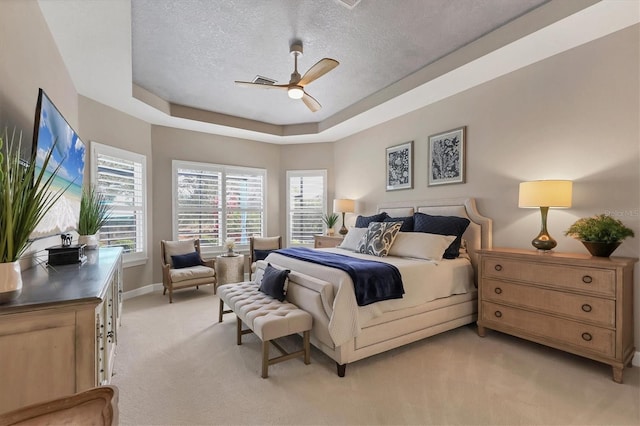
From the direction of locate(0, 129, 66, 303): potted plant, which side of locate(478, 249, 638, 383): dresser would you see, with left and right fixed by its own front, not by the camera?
front

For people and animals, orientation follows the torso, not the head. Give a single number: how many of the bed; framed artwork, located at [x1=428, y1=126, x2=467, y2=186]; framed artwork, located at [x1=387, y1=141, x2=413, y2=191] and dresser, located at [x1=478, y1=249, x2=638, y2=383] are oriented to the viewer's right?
0

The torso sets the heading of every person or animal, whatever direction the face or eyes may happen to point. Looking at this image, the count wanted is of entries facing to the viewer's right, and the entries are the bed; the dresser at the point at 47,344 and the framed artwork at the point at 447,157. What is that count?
1

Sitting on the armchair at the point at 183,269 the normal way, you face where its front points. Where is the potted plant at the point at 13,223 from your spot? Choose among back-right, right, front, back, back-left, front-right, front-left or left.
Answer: front-right

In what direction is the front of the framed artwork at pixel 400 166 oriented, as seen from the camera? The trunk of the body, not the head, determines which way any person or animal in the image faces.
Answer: facing the viewer and to the left of the viewer

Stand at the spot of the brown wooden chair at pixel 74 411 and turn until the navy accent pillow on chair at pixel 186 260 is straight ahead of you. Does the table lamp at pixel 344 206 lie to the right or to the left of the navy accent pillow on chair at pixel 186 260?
right

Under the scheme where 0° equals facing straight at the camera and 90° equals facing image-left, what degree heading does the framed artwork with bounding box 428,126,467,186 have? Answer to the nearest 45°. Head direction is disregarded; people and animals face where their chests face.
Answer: approximately 45°

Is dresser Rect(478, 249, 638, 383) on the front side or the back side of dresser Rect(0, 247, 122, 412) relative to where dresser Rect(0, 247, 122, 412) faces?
on the front side

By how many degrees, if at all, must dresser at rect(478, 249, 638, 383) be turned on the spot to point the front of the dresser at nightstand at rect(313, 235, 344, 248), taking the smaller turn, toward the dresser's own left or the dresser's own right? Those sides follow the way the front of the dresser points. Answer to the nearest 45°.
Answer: approximately 45° to the dresser's own right

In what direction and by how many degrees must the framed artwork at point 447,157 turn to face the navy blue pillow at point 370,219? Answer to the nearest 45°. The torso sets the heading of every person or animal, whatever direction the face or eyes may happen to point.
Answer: approximately 45° to its right

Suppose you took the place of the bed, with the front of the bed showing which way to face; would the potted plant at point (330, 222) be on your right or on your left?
on your right

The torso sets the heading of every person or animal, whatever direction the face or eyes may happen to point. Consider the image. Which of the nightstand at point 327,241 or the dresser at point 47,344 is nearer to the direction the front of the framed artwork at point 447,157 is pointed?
the dresser

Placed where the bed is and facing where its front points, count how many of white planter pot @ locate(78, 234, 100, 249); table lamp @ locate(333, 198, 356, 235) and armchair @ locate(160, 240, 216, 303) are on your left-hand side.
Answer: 0

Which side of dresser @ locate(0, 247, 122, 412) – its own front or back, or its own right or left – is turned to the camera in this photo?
right

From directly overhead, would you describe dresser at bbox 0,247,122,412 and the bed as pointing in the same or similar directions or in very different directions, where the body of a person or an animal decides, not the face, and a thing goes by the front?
very different directions

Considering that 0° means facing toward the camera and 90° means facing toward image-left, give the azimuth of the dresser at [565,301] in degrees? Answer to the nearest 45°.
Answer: approximately 45°

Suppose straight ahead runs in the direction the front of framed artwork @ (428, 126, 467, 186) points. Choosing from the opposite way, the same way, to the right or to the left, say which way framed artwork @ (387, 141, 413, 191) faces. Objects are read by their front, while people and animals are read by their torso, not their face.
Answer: the same way

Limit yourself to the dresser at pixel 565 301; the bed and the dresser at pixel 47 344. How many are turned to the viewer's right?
1

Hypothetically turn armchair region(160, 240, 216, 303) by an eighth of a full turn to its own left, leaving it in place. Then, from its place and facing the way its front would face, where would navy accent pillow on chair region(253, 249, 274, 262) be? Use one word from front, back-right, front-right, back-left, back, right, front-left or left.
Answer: front

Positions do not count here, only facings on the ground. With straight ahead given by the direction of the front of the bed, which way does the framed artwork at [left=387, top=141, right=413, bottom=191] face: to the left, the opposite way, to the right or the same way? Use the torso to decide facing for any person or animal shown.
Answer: the same way

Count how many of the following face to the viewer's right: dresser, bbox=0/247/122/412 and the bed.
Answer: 1
